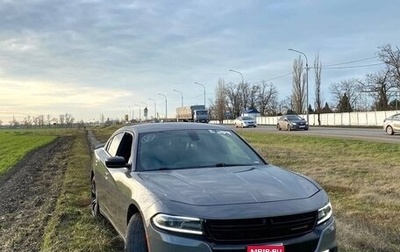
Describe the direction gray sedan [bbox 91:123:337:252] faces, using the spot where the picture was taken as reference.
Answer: facing the viewer and to the right of the viewer

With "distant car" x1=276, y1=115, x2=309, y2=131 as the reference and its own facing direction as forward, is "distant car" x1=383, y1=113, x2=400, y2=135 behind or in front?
in front

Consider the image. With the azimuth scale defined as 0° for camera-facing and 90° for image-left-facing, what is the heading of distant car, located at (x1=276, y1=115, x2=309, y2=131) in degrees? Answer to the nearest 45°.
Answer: approximately 315°

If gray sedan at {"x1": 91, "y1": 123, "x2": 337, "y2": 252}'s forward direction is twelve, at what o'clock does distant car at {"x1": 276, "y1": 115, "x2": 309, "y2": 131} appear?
The distant car is roughly at 8 o'clock from the gray sedan.

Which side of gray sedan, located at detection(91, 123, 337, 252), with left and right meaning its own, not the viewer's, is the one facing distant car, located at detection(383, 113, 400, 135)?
left

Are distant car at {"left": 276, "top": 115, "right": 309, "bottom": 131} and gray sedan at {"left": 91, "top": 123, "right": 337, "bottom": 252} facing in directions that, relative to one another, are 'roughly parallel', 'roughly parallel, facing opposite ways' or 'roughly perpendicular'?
roughly parallel

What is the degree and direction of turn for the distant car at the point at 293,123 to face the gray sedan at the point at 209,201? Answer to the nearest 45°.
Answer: approximately 45° to its right

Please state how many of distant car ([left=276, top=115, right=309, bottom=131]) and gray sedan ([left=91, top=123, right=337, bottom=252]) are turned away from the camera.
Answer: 0
